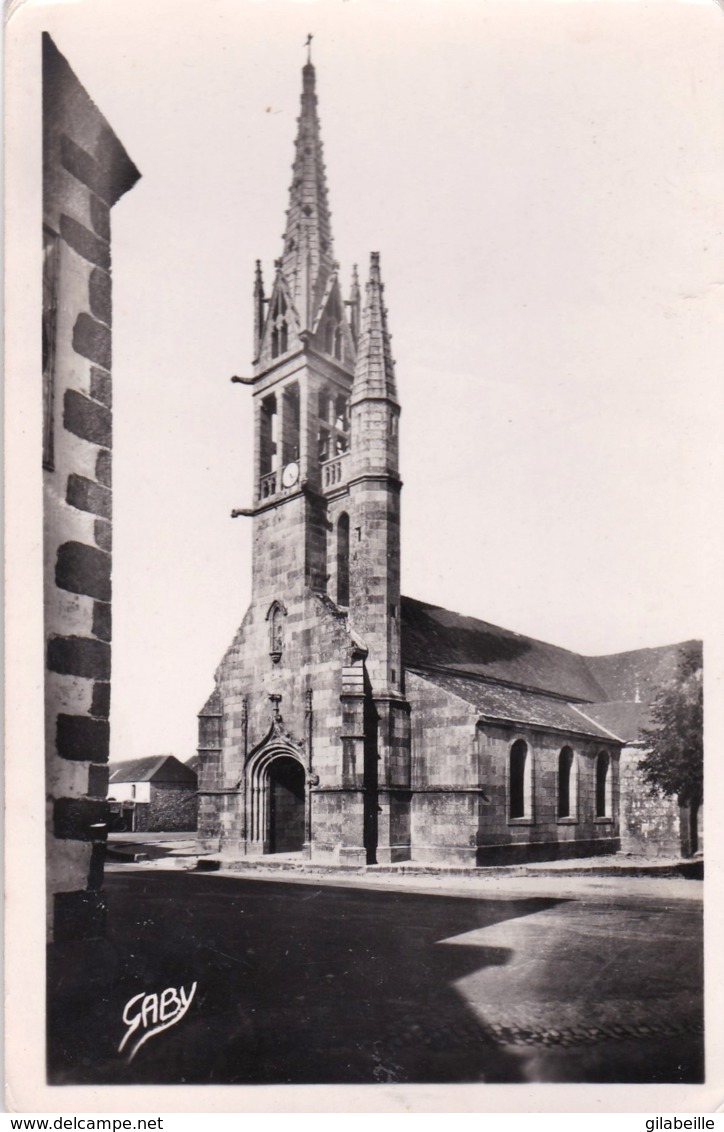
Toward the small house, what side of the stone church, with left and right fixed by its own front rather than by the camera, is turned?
right

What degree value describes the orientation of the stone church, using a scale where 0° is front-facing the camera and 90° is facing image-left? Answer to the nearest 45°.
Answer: approximately 45°
